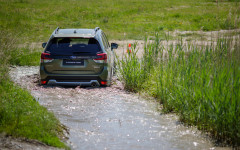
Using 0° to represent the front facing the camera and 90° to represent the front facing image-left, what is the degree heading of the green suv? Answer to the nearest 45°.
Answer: approximately 180°

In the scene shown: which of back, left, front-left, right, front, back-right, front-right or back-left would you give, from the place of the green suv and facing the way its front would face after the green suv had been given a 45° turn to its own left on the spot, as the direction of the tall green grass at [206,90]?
back
